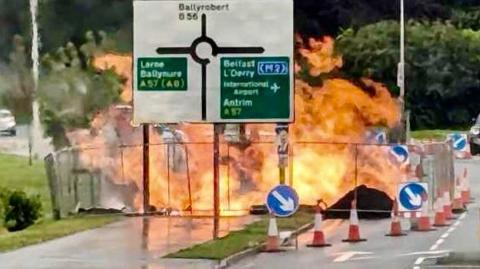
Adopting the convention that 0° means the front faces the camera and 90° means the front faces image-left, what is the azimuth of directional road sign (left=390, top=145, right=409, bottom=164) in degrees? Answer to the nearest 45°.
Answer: approximately 0°

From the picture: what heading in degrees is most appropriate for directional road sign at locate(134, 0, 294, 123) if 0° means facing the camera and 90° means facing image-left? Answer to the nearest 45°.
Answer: approximately 0°

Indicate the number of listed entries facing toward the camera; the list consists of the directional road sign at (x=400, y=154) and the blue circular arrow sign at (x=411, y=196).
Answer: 2
